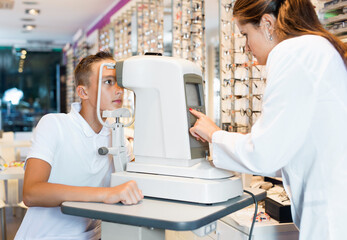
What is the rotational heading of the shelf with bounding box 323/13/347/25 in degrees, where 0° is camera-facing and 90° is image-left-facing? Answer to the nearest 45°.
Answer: approximately 45°

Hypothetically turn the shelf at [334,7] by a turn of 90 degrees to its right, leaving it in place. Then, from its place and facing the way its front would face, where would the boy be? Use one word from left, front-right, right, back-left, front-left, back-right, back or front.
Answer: left

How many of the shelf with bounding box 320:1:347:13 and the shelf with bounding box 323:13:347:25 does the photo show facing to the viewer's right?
0

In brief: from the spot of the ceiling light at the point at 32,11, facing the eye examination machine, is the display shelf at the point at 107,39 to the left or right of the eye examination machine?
left

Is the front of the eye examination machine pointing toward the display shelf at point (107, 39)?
no

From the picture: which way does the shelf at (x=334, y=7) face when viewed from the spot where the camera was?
facing the viewer and to the left of the viewer

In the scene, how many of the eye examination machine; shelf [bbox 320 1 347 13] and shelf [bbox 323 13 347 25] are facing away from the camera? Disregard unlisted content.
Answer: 0

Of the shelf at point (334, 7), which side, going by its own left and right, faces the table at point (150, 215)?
front

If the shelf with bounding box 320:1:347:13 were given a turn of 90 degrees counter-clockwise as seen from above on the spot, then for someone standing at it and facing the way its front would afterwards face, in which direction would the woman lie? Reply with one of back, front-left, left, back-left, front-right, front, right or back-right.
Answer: front-right

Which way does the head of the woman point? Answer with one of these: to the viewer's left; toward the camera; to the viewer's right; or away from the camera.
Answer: to the viewer's left

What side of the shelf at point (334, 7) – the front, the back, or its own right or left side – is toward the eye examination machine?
front
